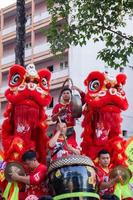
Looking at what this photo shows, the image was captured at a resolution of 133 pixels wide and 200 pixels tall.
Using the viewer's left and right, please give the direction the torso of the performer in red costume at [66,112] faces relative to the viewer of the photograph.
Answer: facing the viewer

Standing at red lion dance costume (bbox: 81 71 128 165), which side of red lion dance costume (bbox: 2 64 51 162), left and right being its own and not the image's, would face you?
left

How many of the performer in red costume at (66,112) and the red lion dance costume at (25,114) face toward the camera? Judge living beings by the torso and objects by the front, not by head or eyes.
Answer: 2

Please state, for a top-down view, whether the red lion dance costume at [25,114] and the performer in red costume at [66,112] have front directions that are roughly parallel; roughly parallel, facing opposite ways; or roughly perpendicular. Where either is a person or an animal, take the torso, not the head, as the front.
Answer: roughly parallel

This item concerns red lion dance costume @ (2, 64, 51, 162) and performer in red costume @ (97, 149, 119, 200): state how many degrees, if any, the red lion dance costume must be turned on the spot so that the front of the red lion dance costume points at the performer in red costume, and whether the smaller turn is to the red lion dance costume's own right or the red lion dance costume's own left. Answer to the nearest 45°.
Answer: approximately 90° to the red lion dance costume's own left

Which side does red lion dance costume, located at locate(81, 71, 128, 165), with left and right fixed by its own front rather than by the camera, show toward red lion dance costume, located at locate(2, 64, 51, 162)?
right

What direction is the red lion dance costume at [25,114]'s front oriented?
toward the camera
